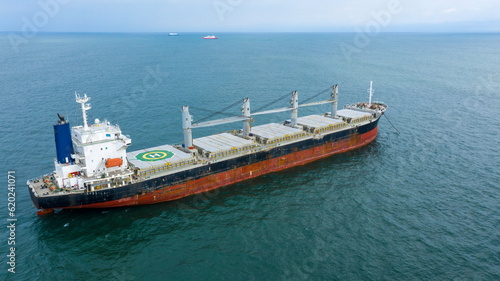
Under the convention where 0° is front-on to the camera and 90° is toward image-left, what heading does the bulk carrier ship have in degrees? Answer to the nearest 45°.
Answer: approximately 225°
